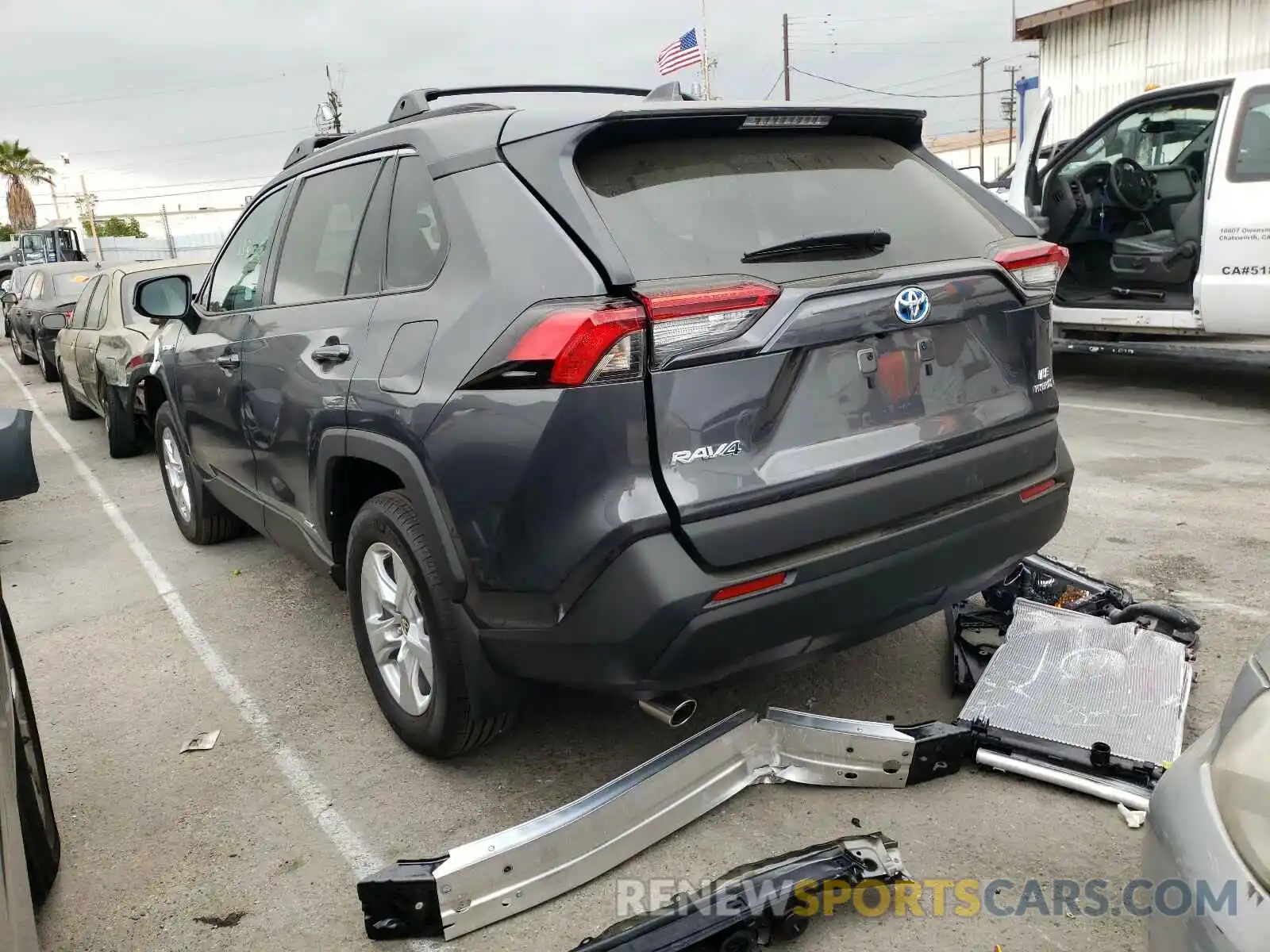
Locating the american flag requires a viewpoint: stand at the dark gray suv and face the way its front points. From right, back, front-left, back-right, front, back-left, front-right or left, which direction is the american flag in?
front-right

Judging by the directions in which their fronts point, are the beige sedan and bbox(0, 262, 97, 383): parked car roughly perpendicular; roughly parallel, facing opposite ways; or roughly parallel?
roughly parallel

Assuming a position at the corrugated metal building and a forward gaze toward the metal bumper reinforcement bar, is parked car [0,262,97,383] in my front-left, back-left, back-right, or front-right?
front-right

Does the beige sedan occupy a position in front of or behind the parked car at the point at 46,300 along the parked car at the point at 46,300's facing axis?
behind

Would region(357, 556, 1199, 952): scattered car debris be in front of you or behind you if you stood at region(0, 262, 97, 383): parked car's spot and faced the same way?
behind

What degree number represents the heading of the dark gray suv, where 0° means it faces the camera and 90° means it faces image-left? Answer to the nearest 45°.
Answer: approximately 135°

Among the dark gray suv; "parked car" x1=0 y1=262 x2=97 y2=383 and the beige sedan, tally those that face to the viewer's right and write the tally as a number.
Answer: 0

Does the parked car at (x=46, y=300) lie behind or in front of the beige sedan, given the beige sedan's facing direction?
in front
